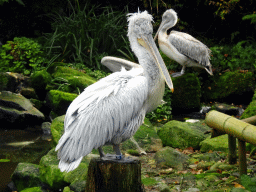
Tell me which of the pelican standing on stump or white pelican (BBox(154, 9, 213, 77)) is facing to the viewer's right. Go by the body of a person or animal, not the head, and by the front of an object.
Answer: the pelican standing on stump

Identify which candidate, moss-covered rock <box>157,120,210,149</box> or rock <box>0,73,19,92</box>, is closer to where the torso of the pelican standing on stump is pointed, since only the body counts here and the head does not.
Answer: the moss-covered rock

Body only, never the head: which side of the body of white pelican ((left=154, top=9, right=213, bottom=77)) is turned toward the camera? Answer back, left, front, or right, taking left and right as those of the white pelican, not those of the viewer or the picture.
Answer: left

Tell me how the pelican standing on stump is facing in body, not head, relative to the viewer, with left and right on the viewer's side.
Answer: facing to the right of the viewer

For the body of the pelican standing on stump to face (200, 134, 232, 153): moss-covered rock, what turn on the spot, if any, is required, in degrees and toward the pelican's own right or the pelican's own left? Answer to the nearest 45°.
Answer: approximately 45° to the pelican's own left

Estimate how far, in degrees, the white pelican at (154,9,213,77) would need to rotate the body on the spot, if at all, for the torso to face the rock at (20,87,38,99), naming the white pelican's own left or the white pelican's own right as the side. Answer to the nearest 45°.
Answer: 0° — it already faces it

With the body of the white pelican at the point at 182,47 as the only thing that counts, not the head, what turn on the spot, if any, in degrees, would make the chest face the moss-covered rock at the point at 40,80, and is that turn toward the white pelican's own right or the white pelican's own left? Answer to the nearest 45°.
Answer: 0° — it already faces it

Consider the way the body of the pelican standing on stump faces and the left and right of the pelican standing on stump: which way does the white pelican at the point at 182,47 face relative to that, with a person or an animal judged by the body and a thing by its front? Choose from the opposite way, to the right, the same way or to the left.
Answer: the opposite way

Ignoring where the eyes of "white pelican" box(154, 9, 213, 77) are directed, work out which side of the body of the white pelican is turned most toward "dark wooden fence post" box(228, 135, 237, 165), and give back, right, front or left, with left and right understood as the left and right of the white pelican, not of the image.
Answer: left

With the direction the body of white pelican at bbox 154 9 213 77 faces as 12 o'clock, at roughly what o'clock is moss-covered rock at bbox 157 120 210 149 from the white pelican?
The moss-covered rock is roughly at 9 o'clock from the white pelican.

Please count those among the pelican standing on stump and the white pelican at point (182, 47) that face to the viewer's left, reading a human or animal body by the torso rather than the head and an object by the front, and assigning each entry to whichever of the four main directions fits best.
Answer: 1

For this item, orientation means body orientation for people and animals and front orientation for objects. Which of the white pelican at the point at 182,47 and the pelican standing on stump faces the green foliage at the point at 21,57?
the white pelican

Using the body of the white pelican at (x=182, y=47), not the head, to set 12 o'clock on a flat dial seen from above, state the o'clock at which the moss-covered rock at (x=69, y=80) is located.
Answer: The moss-covered rock is roughly at 11 o'clock from the white pelican.
